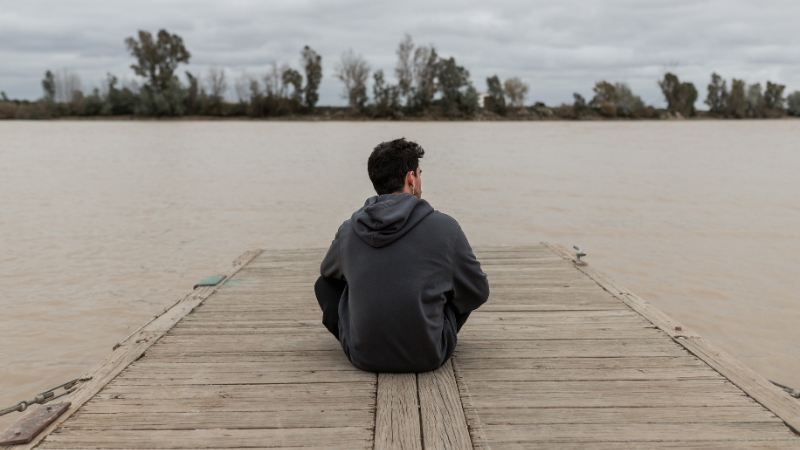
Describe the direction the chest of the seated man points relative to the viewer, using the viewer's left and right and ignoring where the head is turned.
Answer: facing away from the viewer
